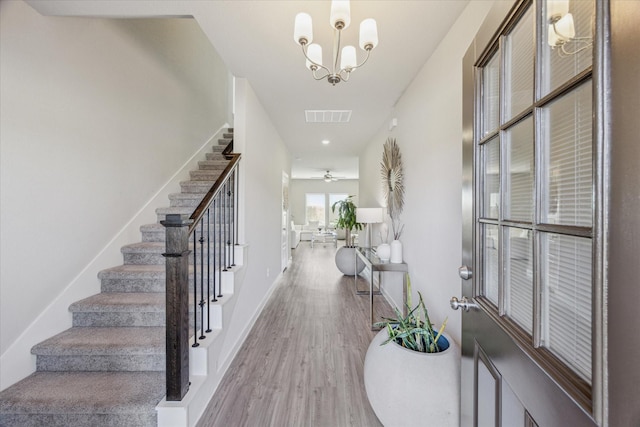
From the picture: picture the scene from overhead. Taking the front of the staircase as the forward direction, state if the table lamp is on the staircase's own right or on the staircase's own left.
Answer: on the staircase's own left

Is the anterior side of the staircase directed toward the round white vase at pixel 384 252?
no

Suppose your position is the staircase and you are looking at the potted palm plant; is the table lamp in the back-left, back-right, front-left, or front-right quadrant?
front-right

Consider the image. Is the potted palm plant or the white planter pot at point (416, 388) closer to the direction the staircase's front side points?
the white planter pot

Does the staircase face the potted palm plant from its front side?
no

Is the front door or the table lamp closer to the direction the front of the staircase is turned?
the front door

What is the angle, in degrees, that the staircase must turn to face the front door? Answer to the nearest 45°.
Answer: approximately 45° to its left

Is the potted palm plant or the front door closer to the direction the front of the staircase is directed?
the front door

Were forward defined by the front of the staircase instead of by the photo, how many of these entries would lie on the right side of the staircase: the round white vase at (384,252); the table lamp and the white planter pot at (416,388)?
0

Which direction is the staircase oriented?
toward the camera

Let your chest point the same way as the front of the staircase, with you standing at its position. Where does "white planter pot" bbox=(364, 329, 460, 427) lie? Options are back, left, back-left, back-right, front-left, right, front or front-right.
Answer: front-left

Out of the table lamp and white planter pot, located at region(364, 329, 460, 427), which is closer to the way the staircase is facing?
the white planter pot
